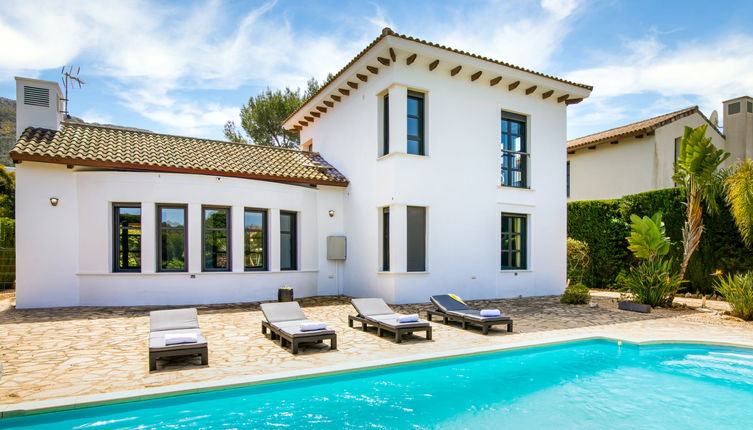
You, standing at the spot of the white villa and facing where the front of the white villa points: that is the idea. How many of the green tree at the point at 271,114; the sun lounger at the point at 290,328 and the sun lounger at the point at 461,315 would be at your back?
1

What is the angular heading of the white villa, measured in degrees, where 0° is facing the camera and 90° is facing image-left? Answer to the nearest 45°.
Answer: approximately 0°

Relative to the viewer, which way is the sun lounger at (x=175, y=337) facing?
toward the camera

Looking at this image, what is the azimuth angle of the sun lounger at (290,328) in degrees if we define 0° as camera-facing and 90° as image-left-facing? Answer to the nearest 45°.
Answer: approximately 315°

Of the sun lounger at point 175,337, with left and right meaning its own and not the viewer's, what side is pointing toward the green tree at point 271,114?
back

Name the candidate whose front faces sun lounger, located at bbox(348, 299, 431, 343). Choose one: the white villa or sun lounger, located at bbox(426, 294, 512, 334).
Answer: the white villa

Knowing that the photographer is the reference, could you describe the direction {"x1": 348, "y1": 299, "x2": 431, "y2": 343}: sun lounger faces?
facing the viewer and to the right of the viewer

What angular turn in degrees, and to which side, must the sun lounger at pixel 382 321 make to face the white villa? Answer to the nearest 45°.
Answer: approximately 135° to its left

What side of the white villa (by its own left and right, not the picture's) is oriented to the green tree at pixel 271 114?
back

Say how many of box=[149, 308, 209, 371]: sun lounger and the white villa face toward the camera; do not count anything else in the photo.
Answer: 2
